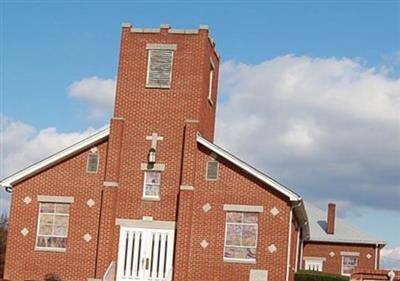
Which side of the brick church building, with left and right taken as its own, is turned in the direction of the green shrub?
left

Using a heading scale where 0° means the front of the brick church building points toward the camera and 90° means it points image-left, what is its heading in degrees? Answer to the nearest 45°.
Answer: approximately 0°
